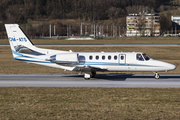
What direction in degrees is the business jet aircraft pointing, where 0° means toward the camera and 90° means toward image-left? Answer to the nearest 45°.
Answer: approximately 270°
